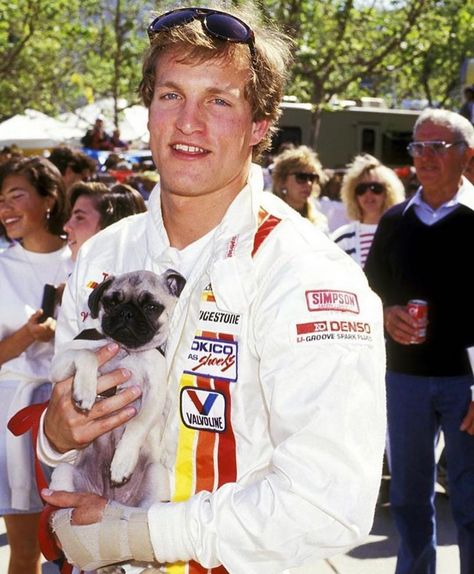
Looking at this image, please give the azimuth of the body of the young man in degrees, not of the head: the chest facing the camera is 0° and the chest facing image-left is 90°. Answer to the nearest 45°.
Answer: approximately 45°

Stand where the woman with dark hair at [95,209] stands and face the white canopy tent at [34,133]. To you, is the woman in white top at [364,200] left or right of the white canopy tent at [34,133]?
right

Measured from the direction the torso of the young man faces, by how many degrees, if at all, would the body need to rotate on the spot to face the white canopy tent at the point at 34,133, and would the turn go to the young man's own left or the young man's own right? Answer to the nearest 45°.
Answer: approximately 135° to the young man's own right
